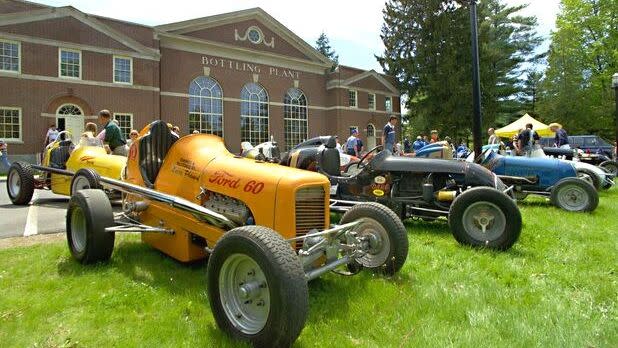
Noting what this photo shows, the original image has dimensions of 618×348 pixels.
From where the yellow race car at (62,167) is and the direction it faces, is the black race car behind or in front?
in front

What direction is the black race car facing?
to the viewer's right

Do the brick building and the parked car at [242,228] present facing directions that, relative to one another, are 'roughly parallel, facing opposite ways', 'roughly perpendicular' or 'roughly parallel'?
roughly parallel

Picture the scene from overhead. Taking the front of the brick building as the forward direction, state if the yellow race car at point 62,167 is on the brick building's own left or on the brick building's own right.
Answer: on the brick building's own right

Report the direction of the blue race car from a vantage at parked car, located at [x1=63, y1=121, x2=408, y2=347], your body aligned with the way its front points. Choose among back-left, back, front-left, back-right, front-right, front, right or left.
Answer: left

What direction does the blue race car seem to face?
to the viewer's right

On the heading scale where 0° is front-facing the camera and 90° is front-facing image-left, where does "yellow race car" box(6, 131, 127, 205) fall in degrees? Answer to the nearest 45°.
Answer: approximately 315°

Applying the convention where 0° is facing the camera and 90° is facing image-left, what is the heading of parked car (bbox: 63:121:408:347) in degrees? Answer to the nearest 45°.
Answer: approximately 315°

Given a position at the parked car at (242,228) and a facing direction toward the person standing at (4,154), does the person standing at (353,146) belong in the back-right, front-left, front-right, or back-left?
front-right

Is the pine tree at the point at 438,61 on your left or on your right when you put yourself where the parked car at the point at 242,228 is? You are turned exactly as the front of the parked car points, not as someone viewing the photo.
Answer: on your left

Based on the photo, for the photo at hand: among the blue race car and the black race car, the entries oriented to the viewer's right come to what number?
2

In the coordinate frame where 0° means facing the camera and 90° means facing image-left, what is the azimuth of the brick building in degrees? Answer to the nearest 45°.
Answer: approximately 315°
